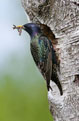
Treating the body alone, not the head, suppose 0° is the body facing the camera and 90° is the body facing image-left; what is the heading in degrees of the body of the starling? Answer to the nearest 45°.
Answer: approximately 90°
